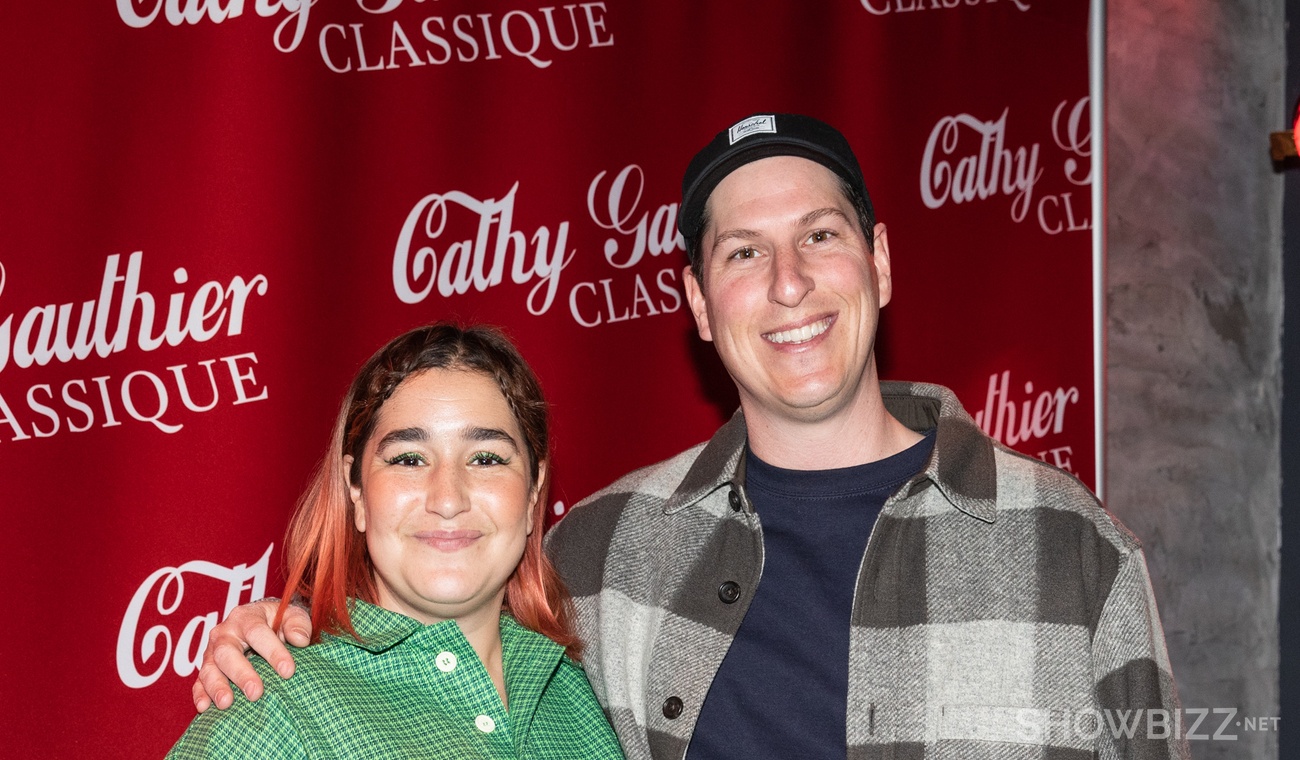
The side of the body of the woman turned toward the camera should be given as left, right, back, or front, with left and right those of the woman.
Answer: front

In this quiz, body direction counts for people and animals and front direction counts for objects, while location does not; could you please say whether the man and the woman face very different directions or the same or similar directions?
same or similar directions

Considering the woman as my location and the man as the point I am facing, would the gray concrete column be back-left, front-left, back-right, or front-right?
front-left

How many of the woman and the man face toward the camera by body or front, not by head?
2

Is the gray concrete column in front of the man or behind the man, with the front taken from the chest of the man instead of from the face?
behind

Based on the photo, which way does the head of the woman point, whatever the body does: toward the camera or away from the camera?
toward the camera
